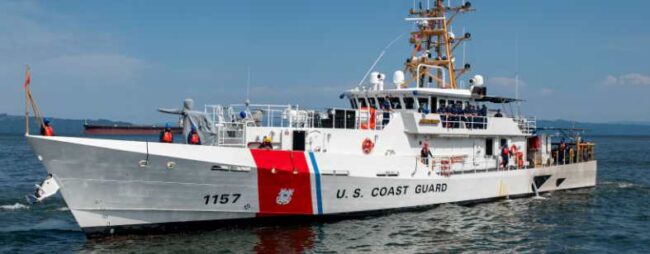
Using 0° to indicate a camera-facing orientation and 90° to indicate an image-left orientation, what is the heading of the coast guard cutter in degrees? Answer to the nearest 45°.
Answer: approximately 45°

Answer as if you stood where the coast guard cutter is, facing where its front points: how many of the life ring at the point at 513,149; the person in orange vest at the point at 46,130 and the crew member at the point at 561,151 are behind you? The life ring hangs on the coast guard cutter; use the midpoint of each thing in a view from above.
2
